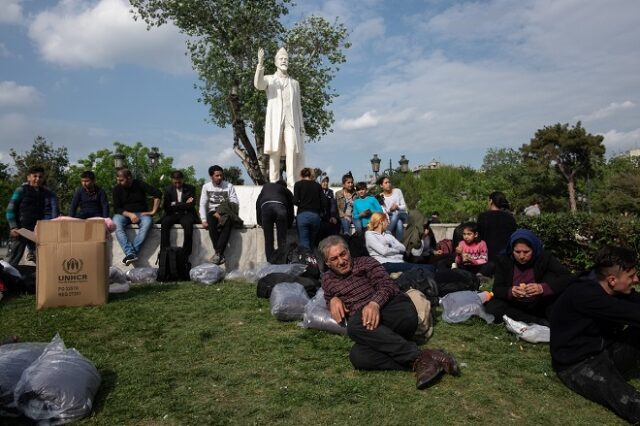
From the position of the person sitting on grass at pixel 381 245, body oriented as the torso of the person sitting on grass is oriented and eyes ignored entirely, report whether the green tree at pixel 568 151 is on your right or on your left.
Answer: on your left

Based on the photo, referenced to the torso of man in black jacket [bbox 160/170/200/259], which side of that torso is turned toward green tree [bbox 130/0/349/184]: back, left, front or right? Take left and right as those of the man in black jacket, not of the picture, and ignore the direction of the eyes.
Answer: back

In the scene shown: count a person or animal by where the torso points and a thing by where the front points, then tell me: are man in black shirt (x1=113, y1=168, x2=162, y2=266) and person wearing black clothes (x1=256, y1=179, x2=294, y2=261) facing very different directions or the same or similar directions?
very different directions

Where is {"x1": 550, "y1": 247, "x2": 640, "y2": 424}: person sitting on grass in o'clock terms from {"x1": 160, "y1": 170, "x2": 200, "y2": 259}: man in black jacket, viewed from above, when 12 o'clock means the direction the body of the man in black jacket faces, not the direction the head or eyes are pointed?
The person sitting on grass is roughly at 11 o'clock from the man in black jacket.

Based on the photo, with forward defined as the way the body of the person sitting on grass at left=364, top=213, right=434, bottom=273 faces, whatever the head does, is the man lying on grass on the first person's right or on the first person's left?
on the first person's right

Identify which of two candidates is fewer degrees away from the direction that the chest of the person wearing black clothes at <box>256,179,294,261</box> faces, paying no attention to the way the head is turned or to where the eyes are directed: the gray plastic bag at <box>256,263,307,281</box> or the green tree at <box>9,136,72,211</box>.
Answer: the green tree

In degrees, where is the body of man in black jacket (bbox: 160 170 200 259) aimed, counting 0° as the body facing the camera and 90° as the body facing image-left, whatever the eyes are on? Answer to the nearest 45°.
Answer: approximately 0°

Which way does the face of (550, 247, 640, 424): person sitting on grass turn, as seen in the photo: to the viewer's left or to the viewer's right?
to the viewer's right

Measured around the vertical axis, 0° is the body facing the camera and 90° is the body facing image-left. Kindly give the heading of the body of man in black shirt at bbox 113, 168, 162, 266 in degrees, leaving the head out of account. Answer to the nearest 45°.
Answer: approximately 0°
